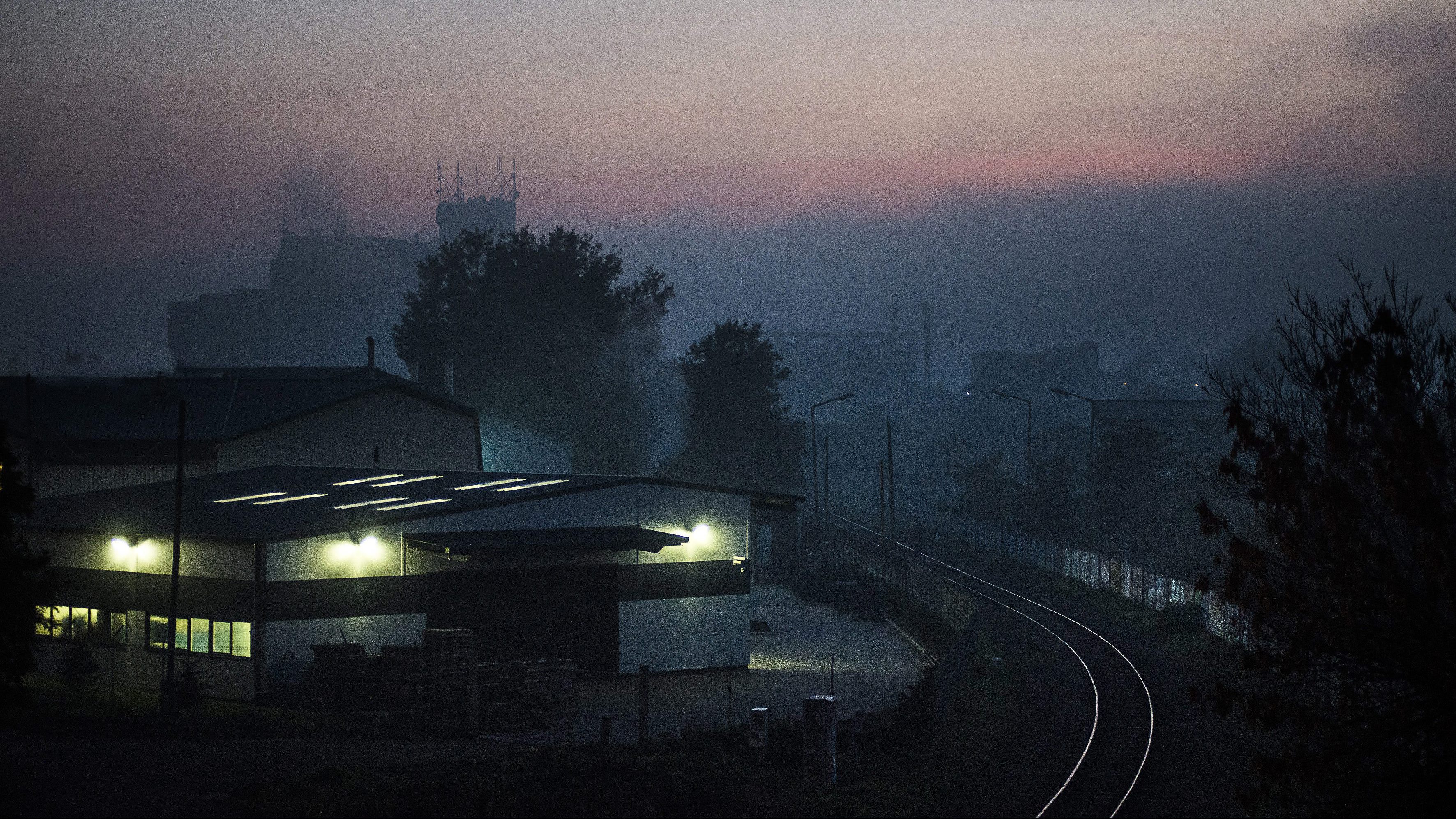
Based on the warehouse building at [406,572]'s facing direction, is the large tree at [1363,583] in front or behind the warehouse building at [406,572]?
in front

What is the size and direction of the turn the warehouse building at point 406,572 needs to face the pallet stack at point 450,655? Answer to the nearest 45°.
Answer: approximately 45° to its right

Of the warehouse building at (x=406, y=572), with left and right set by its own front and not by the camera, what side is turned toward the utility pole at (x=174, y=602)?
right

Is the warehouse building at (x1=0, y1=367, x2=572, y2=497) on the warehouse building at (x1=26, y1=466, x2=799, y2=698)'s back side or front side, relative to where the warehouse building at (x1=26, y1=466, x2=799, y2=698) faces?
on the back side

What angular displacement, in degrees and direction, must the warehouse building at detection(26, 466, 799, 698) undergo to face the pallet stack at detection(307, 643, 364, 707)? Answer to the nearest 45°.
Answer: approximately 45° to its right

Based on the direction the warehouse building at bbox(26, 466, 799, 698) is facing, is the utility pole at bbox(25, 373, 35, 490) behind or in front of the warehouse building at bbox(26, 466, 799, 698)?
behind

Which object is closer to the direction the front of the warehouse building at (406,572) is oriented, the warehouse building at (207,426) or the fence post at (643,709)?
the fence post

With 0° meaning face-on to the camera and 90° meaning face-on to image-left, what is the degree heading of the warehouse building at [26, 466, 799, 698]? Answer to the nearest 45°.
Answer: approximately 315°

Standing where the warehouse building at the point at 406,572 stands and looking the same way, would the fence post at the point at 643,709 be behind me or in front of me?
in front
